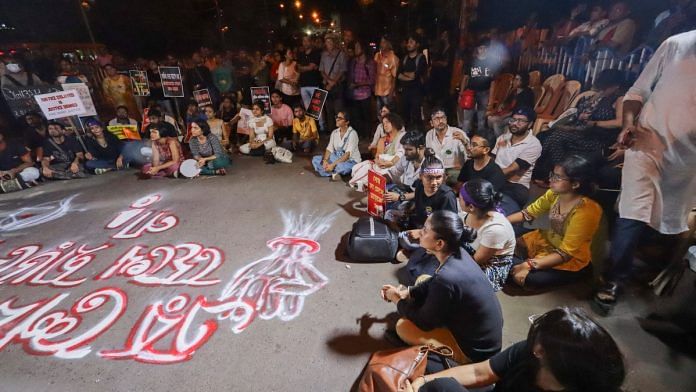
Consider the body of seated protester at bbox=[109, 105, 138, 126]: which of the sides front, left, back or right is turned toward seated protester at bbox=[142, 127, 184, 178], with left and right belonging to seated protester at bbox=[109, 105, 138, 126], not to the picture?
front

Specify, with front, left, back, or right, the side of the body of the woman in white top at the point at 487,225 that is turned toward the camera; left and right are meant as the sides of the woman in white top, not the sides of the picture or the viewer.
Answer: left

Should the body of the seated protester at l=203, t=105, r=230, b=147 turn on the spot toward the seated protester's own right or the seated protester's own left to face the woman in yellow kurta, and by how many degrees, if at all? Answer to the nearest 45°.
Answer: approximately 45° to the seated protester's own left

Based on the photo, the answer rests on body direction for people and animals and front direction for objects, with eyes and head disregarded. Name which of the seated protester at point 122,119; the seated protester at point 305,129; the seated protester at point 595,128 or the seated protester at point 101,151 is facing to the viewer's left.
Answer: the seated protester at point 595,128

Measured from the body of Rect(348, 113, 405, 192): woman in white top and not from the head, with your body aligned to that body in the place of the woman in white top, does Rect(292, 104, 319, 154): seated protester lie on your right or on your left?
on your right

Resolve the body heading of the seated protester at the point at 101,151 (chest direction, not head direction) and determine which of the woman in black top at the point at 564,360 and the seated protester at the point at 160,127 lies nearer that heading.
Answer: the woman in black top

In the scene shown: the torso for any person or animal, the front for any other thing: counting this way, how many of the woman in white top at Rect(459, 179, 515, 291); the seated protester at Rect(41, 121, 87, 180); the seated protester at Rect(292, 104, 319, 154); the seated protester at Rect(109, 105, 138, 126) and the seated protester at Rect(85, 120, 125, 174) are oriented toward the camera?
4

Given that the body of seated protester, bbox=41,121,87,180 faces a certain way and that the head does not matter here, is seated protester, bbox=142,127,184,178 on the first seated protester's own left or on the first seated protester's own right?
on the first seated protester's own left

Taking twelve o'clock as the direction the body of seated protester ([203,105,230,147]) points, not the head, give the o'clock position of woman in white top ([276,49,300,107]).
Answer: The woman in white top is roughly at 7 o'clock from the seated protester.

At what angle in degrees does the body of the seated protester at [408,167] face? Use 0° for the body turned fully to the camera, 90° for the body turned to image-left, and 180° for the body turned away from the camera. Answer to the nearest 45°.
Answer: approximately 45°

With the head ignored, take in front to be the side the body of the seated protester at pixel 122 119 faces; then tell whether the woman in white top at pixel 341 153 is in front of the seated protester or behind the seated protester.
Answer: in front

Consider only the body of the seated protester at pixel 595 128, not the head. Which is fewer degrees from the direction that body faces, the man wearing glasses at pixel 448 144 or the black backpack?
the man wearing glasses
